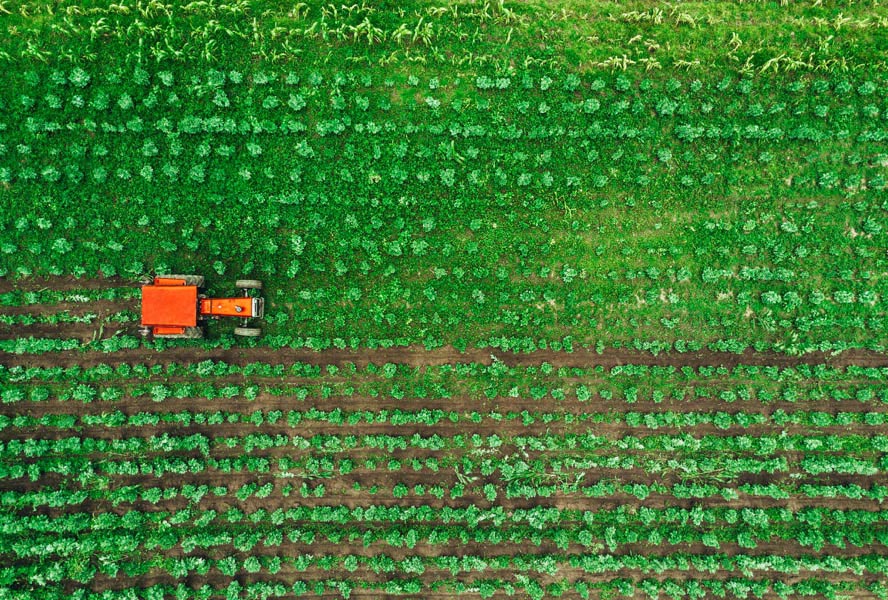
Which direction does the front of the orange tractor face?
to the viewer's right
